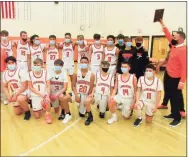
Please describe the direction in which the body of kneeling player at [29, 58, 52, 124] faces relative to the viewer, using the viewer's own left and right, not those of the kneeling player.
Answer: facing the viewer

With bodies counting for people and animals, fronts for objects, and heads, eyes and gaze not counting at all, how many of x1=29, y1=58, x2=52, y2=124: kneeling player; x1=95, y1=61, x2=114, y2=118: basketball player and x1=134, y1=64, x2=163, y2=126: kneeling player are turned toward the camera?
3

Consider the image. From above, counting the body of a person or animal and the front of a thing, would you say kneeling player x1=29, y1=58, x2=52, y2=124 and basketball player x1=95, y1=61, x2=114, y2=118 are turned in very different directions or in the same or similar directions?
same or similar directions

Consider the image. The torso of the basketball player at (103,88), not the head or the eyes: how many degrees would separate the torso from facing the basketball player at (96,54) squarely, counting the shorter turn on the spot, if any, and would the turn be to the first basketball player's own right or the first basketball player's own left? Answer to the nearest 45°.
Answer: approximately 180°

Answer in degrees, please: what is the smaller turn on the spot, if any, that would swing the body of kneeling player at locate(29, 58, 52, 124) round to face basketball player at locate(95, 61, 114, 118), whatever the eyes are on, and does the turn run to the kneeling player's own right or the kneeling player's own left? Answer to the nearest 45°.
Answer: approximately 90° to the kneeling player's own left

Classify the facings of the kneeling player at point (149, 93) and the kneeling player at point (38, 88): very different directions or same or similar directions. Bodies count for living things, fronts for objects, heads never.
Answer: same or similar directions

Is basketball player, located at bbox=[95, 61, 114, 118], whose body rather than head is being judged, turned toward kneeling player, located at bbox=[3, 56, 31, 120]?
no

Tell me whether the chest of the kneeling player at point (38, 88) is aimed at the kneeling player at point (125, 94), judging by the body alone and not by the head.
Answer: no

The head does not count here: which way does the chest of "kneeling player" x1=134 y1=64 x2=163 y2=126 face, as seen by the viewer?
toward the camera

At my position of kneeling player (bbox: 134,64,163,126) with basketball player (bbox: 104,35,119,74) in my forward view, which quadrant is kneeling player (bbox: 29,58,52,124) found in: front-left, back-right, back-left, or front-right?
front-left

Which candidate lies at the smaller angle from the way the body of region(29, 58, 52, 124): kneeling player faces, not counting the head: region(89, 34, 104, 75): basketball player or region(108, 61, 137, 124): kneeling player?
the kneeling player

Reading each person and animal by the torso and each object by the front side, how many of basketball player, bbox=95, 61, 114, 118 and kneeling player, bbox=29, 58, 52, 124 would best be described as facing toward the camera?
2

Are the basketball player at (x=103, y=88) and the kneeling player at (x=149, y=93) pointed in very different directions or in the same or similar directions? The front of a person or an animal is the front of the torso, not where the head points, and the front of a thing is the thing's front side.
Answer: same or similar directions

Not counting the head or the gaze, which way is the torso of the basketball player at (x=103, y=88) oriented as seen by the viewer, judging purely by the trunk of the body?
toward the camera

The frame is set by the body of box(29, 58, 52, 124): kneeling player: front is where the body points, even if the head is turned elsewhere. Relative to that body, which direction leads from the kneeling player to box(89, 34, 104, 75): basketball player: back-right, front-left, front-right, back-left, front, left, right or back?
back-left

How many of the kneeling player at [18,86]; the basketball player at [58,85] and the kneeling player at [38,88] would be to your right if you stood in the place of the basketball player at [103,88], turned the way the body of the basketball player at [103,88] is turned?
3

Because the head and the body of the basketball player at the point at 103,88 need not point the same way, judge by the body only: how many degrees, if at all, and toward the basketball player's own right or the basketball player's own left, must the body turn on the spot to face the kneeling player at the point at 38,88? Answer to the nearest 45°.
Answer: approximately 90° to the basketball player's own right
